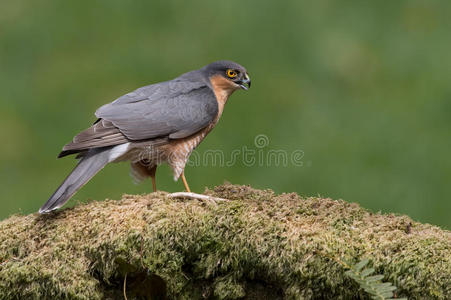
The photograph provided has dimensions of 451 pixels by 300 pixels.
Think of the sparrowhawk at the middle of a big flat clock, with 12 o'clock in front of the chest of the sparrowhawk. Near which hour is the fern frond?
The fern frond is roughly at 2 o'clock from the sparrowhawk.

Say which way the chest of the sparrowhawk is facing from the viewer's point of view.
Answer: to the viewer's right
